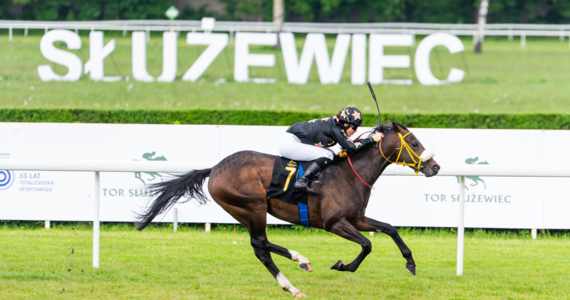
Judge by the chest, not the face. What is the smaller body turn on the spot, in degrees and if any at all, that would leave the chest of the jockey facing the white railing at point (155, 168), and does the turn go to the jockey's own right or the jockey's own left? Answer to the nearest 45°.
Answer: approximately 180°

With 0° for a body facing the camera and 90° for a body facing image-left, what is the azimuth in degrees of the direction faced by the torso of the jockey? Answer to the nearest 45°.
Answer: approximately 270°

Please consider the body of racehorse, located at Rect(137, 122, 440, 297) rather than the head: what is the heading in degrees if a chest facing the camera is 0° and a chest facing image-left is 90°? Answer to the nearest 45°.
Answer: approximately 270°
